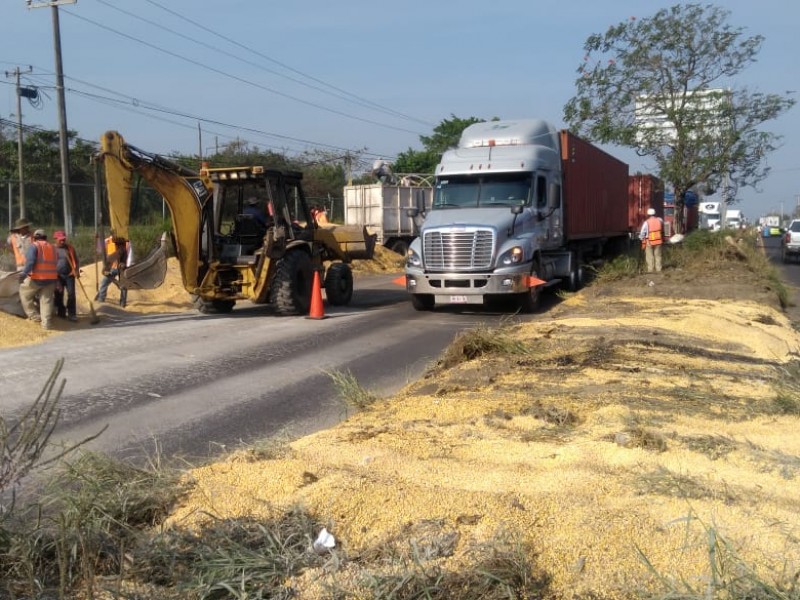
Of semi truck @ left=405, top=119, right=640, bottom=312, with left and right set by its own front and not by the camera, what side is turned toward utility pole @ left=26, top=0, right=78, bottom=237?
right

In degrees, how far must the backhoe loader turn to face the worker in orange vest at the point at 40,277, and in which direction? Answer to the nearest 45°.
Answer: approximately 180°

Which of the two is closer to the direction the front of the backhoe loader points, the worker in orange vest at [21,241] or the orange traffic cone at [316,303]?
the orange traffic cone

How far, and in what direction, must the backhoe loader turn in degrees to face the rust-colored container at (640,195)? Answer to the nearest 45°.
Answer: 0° — it already faces it

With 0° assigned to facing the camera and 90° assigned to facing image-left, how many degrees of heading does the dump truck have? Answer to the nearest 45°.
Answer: approximately 225°

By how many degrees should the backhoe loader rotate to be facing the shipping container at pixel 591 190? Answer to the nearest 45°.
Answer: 0° — it already faces it

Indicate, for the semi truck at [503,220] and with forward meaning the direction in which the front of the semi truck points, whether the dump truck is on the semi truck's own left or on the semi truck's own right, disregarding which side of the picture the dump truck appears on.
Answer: on the semi truck's own right

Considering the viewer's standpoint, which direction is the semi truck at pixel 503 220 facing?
facing the viewer and to the left of the viewer

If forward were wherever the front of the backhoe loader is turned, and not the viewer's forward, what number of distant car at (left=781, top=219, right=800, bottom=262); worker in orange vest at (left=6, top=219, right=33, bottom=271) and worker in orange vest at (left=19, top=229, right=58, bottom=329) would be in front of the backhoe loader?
1

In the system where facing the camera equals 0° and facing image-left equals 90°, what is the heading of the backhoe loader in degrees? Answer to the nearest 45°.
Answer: approximately 225°

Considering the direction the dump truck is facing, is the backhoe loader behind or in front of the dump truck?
behind

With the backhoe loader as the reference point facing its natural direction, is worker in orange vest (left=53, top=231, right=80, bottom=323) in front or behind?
behind
